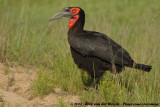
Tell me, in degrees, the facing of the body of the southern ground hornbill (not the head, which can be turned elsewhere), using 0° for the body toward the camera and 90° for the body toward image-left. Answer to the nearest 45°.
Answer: approximately 90°
